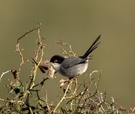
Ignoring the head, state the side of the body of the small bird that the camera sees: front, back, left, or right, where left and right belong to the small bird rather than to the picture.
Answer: left
